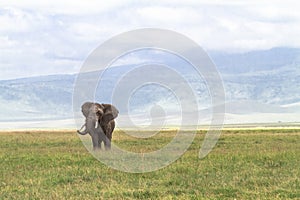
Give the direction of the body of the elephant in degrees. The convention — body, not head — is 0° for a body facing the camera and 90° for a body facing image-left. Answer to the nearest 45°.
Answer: approximately 45°
